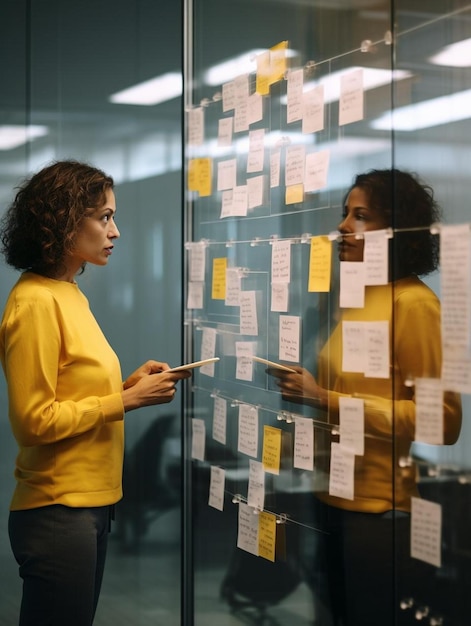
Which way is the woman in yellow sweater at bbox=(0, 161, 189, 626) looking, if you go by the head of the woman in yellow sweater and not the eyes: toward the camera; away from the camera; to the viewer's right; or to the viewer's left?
to the viewer's right

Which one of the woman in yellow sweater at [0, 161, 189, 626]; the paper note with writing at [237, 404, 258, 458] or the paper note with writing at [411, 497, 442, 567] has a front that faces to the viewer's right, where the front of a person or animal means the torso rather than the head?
the woman in yellow sweater

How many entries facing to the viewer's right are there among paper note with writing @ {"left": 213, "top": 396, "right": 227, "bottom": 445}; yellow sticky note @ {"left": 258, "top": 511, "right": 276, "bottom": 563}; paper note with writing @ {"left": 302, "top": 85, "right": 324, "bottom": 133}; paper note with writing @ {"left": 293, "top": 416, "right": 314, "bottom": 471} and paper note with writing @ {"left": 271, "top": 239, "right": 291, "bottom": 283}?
0

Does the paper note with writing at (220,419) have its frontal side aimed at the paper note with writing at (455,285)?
no

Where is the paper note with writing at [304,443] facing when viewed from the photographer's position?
facing the viewer and to the left of the viewer

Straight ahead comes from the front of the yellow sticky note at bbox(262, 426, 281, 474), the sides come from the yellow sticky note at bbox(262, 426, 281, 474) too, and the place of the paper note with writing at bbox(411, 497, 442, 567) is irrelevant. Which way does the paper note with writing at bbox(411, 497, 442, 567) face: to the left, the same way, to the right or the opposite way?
the same way

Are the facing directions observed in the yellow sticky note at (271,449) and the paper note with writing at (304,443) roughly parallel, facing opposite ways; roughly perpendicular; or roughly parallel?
roughly parallel

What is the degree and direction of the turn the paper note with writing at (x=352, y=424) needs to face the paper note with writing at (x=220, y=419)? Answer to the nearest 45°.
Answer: approximately 90° to its right

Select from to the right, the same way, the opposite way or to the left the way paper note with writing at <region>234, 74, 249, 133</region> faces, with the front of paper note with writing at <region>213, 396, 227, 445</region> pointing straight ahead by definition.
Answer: the same way

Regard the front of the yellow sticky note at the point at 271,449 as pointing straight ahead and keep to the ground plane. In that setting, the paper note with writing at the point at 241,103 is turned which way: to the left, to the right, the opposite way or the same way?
the same way

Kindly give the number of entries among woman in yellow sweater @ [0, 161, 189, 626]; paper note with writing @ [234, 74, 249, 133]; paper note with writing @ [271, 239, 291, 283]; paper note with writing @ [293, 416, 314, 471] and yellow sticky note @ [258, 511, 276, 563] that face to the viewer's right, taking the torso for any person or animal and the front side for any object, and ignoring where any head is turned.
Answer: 1

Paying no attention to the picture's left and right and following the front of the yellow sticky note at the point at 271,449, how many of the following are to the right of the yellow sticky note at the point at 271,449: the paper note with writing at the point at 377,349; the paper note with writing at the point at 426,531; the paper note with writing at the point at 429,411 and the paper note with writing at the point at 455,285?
0

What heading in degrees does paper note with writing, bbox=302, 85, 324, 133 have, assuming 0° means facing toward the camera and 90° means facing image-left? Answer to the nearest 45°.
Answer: approximately 45°

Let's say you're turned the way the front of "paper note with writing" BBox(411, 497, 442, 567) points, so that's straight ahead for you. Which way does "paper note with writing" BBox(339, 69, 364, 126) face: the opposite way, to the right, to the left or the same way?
the same way

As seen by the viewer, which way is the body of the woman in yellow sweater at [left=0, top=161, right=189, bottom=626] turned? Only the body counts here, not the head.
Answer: to the viewer's right
